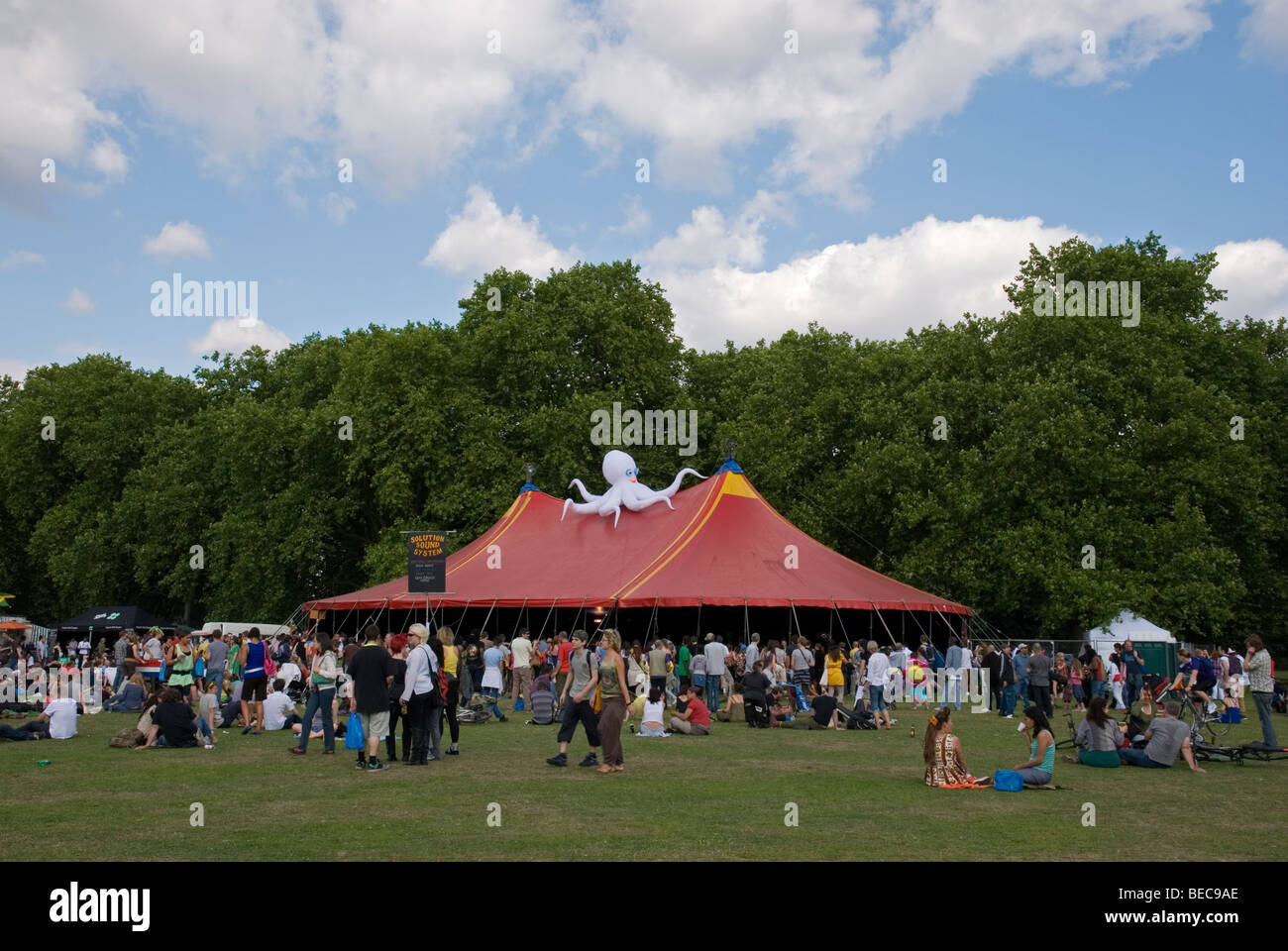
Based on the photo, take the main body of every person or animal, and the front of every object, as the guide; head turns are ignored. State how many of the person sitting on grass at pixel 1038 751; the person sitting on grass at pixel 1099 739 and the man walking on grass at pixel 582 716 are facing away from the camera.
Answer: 1

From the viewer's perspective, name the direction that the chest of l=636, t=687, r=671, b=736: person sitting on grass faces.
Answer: away from the camera

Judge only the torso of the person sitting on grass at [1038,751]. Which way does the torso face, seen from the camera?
to the viewer's left

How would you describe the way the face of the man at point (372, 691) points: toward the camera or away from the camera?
away from the camera

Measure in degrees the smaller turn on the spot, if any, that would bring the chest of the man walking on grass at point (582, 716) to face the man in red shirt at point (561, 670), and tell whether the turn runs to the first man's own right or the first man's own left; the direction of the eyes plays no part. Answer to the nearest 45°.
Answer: approximately 135° to the first man's own right

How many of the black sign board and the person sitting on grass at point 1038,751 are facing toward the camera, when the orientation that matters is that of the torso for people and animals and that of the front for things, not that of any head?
1

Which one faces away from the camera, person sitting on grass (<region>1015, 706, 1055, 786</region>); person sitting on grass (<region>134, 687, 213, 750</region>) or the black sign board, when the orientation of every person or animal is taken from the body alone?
person sitting on grass (<region>134, 687, 213, 750</region>)

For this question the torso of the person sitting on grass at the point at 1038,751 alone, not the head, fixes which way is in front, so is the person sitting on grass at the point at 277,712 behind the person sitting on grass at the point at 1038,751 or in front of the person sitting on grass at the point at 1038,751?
in front

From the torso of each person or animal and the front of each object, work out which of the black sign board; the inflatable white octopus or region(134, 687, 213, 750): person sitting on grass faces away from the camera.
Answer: the person sitting on grass

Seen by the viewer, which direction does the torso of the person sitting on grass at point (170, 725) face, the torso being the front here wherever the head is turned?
away from the camera

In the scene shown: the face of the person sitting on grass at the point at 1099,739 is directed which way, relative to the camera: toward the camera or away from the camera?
away from the camera

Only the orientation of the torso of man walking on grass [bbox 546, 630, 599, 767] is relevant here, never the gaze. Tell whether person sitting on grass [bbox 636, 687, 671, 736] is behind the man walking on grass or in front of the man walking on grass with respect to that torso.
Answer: behind
